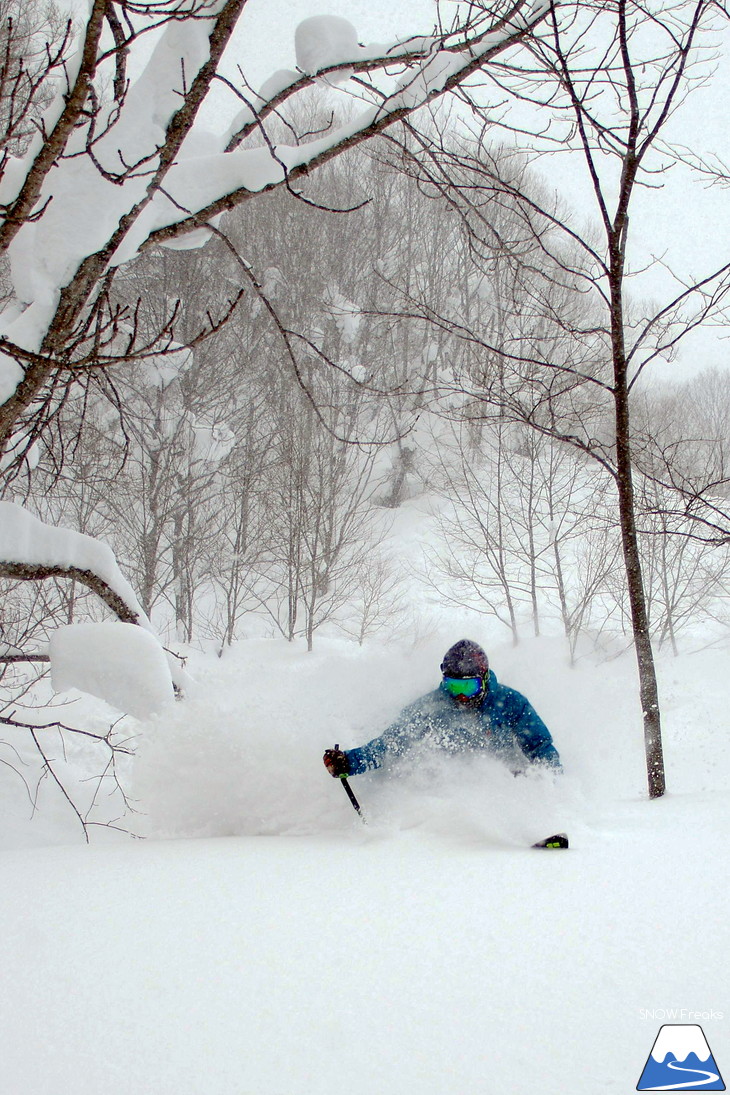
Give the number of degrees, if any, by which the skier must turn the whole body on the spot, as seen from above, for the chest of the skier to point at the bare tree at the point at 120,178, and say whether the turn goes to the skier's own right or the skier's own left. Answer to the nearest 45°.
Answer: approximately 45° to the skier's own right

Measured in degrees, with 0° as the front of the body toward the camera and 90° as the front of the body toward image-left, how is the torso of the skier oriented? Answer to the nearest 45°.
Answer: approximately 0°
